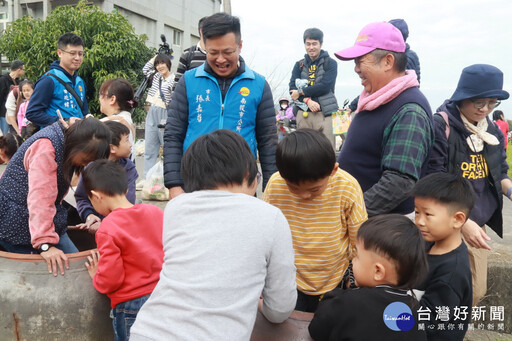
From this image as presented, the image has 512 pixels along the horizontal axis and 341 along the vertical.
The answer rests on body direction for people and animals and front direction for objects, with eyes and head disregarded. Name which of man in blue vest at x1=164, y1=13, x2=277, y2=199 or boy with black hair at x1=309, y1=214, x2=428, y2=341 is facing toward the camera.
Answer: the man in blue vest

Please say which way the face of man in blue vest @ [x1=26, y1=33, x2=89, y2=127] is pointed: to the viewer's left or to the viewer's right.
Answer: to the viewer's right

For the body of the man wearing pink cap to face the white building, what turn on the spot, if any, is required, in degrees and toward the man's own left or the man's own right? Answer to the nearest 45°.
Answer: approximately 45° to the man's own right

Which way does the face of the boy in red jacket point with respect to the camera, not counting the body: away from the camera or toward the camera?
away from the camera

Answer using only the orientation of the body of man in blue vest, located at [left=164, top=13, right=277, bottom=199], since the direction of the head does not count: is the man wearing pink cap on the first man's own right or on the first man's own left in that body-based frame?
on the first man's own left

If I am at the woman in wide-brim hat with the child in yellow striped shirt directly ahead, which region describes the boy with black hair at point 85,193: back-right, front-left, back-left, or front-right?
front-right

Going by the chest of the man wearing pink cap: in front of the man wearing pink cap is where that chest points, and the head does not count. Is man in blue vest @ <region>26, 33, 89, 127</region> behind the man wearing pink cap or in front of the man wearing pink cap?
in front

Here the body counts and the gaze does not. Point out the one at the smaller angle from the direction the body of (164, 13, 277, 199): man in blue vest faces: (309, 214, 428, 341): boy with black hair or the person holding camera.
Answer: the boy with black hair

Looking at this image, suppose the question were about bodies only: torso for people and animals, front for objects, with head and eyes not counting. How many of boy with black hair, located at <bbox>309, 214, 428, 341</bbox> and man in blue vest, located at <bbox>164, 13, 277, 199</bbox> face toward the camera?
1

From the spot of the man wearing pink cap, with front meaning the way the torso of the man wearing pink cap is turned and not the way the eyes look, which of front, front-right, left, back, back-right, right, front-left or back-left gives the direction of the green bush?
front-right

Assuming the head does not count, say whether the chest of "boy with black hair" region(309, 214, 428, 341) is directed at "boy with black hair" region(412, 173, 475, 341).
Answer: no

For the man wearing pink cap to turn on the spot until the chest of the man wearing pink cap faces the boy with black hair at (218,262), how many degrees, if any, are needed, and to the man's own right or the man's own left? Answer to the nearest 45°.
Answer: approximately 45° to the man's own left

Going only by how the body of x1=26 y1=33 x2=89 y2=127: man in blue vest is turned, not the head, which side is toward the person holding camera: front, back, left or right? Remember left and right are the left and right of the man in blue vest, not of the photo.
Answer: left
